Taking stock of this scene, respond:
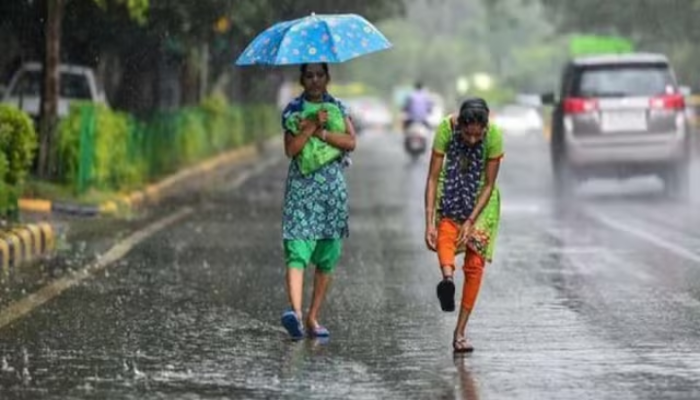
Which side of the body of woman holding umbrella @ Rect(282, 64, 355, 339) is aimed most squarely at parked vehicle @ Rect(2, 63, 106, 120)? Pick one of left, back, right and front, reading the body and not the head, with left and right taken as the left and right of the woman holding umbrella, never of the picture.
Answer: back

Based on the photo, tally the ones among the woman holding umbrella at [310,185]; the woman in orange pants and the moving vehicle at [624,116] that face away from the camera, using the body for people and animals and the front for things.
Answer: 1

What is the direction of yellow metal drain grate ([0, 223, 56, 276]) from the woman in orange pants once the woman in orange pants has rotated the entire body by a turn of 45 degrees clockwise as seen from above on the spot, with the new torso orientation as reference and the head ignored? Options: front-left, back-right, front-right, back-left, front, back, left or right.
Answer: right

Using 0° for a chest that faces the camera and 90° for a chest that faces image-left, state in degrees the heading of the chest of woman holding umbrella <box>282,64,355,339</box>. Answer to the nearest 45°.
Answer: approximately 0°

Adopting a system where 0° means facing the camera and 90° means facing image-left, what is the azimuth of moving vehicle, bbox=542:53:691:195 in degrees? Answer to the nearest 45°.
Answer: approximately 180°

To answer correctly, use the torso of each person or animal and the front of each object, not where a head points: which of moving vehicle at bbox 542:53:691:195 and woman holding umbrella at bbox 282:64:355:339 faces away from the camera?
the moving vehicle
